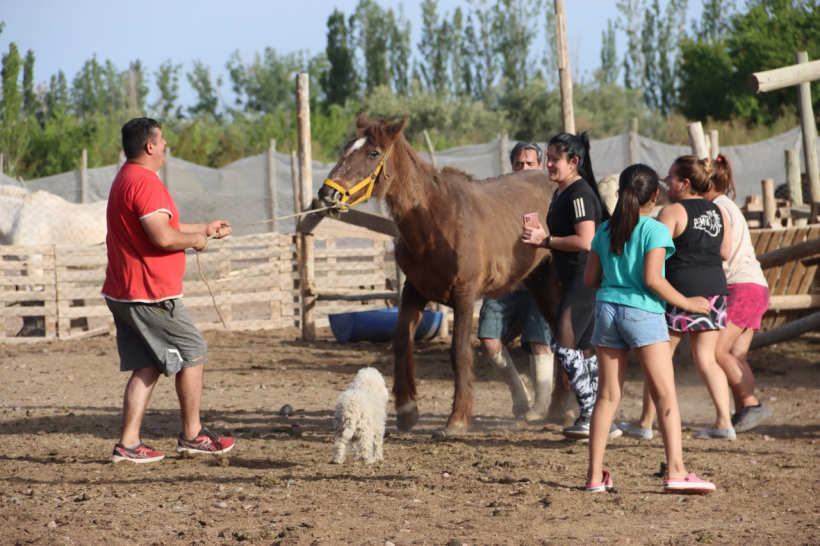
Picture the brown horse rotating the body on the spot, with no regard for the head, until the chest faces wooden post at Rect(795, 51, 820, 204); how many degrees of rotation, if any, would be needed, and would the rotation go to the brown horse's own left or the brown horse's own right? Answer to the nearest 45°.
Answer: approximately 180°

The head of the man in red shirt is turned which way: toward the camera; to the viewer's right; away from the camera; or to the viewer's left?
to the viewer's right

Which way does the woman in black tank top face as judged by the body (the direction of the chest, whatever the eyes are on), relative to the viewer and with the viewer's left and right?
facing away from the viewer and to the left of the viewer

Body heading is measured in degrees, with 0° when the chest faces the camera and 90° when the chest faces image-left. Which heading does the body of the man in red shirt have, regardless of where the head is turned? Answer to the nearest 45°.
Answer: approximately 270°

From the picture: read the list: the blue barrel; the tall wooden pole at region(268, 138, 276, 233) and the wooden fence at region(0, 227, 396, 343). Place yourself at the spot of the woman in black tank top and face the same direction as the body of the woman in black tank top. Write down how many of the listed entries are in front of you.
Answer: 3

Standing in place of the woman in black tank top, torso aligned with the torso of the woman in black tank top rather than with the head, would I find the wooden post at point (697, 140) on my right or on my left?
on my right
